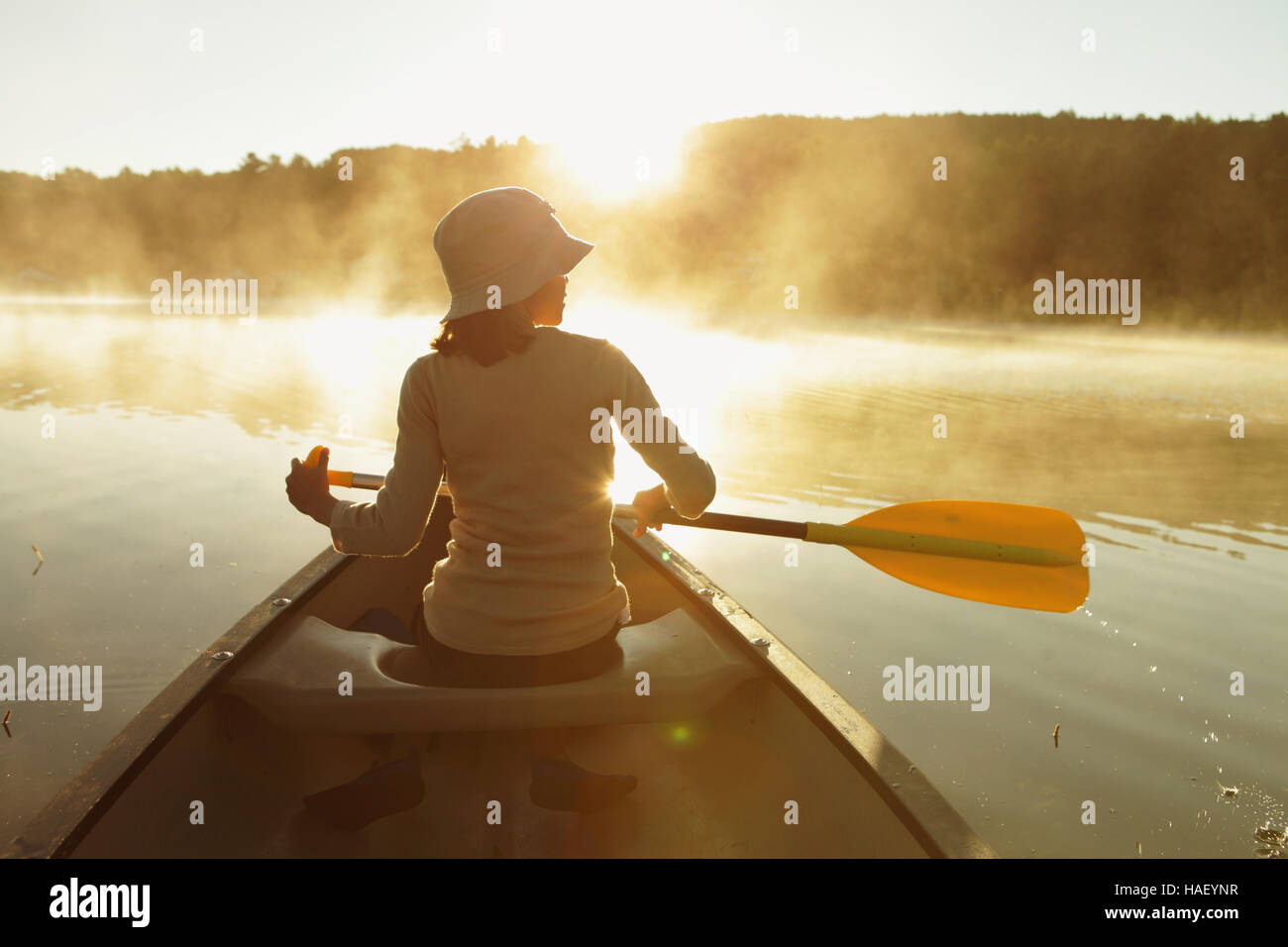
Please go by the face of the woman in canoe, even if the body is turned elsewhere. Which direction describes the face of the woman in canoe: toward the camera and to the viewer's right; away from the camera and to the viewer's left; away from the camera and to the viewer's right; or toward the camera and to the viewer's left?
away from the camera and to the viewer's right

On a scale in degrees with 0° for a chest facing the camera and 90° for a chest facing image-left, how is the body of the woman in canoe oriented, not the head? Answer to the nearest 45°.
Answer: approximately 180°

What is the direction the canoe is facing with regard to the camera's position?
facing away from the viewer
